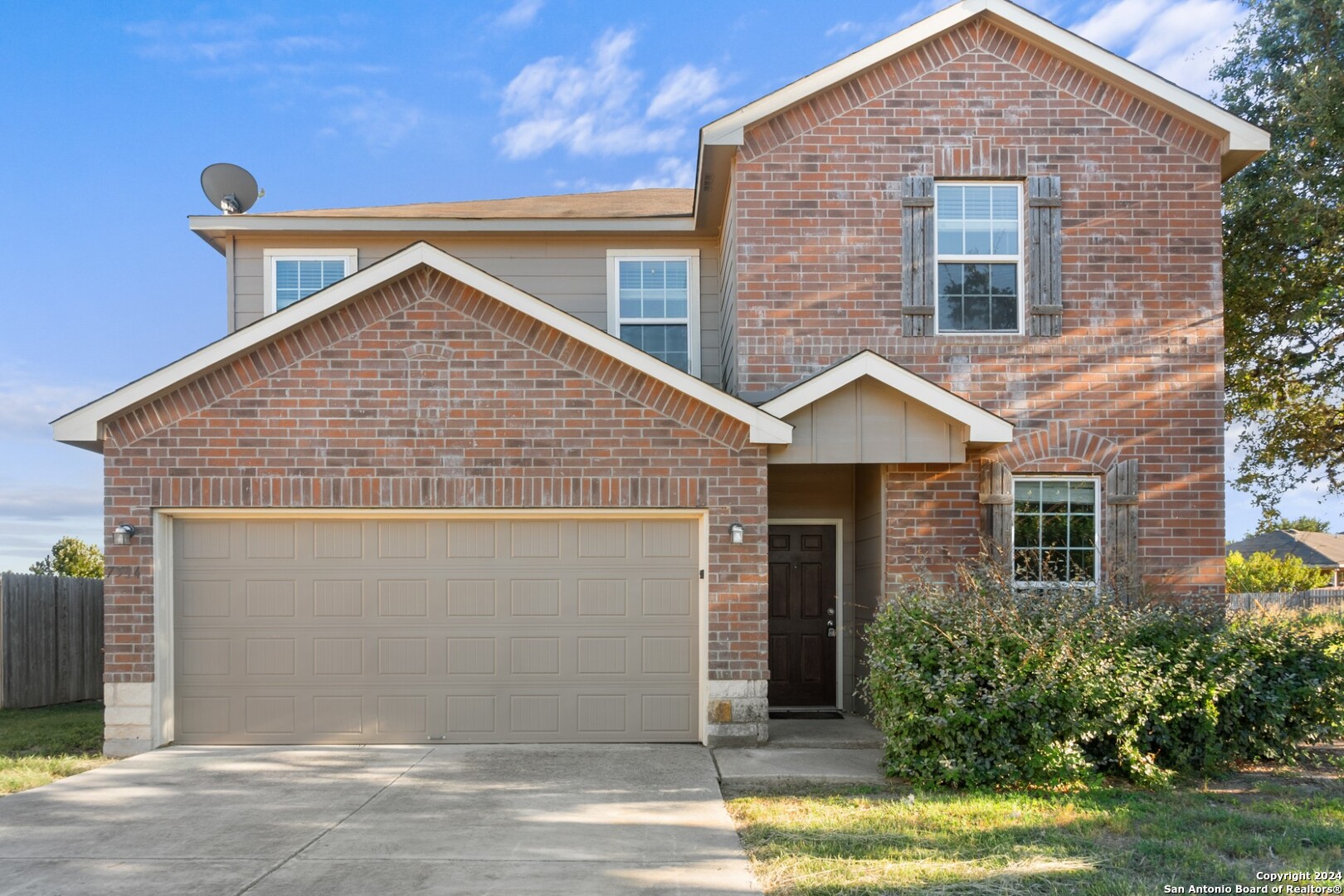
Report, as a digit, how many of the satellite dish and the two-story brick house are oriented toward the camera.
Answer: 1

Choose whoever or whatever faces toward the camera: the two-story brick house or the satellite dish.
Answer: the two-story brick house

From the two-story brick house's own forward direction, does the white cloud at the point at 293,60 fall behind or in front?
behind

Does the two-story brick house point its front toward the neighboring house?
no

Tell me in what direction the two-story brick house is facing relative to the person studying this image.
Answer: facing the viewer
